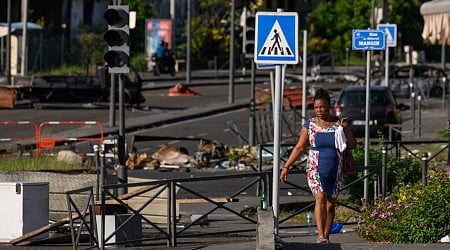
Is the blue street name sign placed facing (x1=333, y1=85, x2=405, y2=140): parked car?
no

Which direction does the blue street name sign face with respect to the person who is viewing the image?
facing the viewer

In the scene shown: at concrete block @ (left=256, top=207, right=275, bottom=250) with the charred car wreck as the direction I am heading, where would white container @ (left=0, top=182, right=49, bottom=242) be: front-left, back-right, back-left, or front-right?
front-left

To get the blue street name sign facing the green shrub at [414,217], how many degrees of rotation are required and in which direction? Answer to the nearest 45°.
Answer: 0° — it already faces it

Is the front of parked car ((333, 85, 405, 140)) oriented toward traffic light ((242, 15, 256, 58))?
no

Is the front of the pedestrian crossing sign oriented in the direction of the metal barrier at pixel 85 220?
no

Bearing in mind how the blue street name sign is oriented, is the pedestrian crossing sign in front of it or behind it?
in front

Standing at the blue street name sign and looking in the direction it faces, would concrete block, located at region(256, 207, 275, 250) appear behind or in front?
in front

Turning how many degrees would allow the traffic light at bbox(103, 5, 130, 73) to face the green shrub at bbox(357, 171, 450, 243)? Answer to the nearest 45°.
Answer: approximately 90° to its left

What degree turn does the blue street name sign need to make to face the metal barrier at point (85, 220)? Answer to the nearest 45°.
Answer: approximately 45° to its right

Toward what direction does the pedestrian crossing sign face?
toward the camera

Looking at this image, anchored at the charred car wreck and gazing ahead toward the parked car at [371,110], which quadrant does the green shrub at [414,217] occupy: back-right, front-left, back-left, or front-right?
front-right

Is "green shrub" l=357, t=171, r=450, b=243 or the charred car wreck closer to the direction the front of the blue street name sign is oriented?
the green shrub
